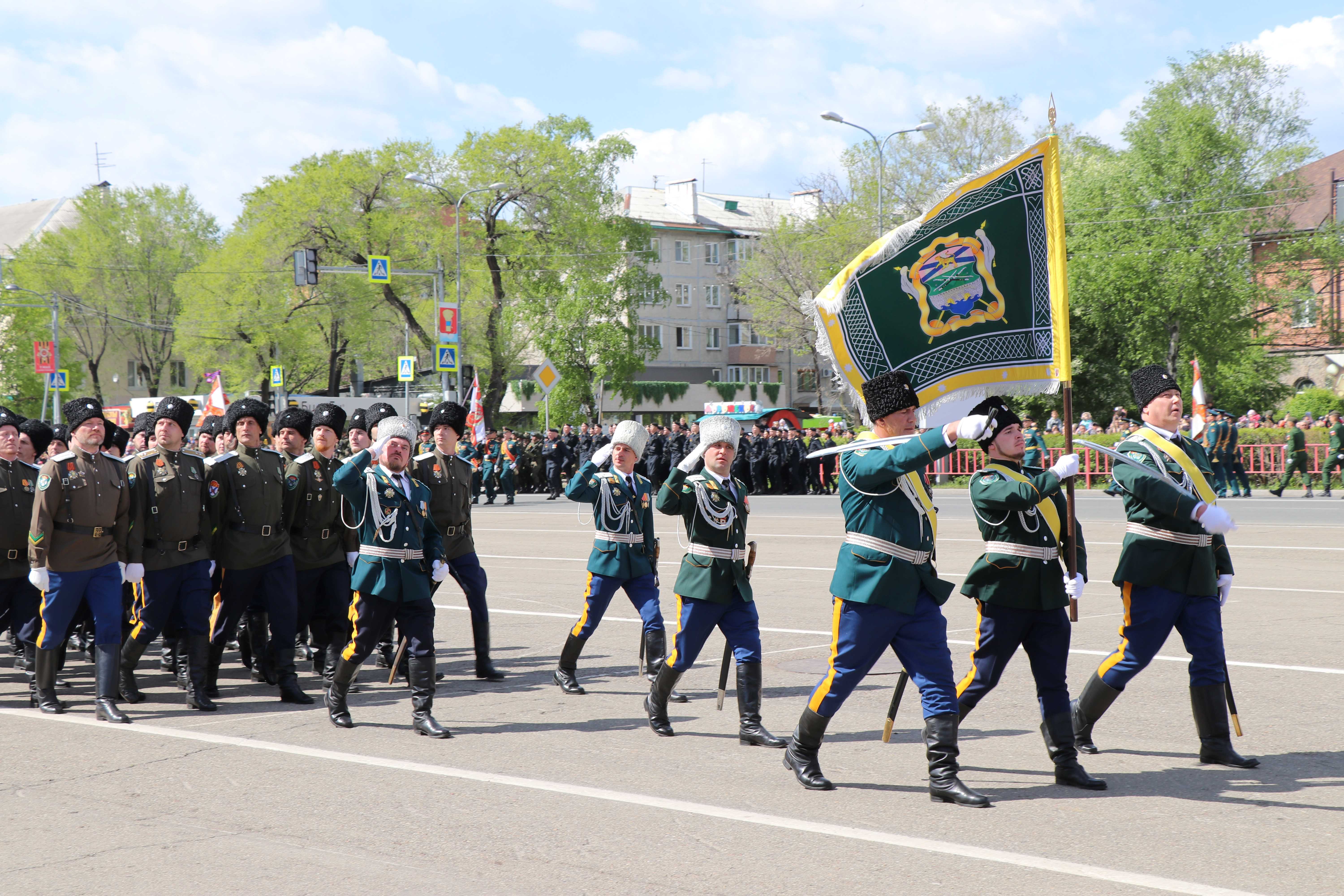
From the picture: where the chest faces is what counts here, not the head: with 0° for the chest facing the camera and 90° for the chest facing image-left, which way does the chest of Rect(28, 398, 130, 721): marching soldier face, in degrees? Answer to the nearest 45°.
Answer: approximately 315°

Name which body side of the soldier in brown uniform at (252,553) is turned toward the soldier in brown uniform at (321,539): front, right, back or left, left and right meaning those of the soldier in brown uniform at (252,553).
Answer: left

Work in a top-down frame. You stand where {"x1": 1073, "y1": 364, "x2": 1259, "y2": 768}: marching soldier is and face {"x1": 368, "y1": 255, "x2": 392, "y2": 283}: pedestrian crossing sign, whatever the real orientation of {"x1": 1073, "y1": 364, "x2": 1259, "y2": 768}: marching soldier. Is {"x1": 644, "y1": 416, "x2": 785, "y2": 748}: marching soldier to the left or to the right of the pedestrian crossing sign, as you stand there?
left

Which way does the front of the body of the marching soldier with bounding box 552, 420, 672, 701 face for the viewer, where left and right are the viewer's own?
facing the viewer and to the right of the viewer

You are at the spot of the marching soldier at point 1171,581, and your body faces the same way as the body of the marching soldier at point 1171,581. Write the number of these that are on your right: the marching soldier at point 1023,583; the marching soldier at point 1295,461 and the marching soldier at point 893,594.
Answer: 2

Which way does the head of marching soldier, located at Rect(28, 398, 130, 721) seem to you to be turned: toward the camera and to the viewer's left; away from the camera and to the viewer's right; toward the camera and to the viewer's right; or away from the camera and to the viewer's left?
toward the camera and to the viewer's right

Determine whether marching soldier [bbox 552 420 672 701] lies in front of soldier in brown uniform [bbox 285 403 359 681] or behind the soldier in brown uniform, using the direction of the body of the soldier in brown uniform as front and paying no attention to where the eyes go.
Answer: in front

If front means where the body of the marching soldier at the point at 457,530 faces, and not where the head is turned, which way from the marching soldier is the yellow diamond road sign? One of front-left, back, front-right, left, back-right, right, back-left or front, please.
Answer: back-left

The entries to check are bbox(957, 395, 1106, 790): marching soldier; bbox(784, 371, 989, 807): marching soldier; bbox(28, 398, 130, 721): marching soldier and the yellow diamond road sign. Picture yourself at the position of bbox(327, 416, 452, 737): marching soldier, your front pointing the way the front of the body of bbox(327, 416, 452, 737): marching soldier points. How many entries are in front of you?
2

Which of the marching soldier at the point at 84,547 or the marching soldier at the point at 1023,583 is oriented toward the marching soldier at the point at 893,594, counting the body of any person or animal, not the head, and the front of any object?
the marching soldier at the point at 84,547

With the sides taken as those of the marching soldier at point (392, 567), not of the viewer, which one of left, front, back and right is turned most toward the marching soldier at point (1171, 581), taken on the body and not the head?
front

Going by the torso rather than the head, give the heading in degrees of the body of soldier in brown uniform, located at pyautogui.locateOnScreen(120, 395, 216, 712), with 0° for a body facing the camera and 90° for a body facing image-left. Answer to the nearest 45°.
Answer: approximately 315°

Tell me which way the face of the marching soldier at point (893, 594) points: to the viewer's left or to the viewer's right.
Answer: to the viewer's right
